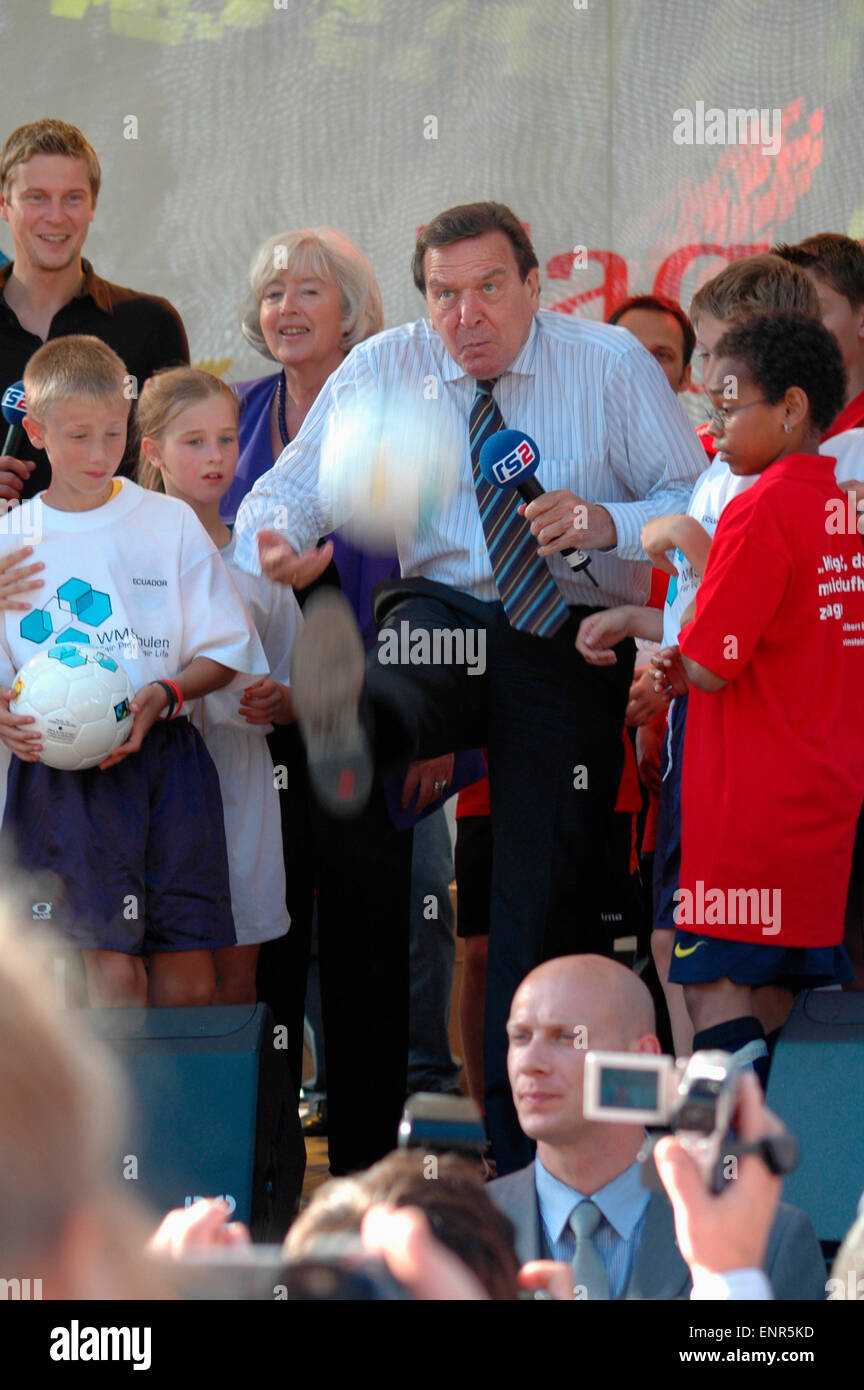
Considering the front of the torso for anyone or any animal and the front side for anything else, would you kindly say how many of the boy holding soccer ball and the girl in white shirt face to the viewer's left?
0

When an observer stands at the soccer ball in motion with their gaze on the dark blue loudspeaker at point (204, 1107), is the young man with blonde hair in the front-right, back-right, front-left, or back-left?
back-right

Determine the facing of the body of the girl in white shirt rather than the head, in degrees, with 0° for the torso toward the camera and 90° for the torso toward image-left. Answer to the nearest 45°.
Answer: approximately 315°

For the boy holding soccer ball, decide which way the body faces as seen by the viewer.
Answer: toward the camera

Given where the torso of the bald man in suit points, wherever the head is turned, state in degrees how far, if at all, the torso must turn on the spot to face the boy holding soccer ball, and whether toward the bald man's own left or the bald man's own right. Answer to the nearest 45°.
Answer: approximately 90° to the bald man's own right

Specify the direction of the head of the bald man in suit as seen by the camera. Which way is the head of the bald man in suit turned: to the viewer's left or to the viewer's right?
to the viewer's left
